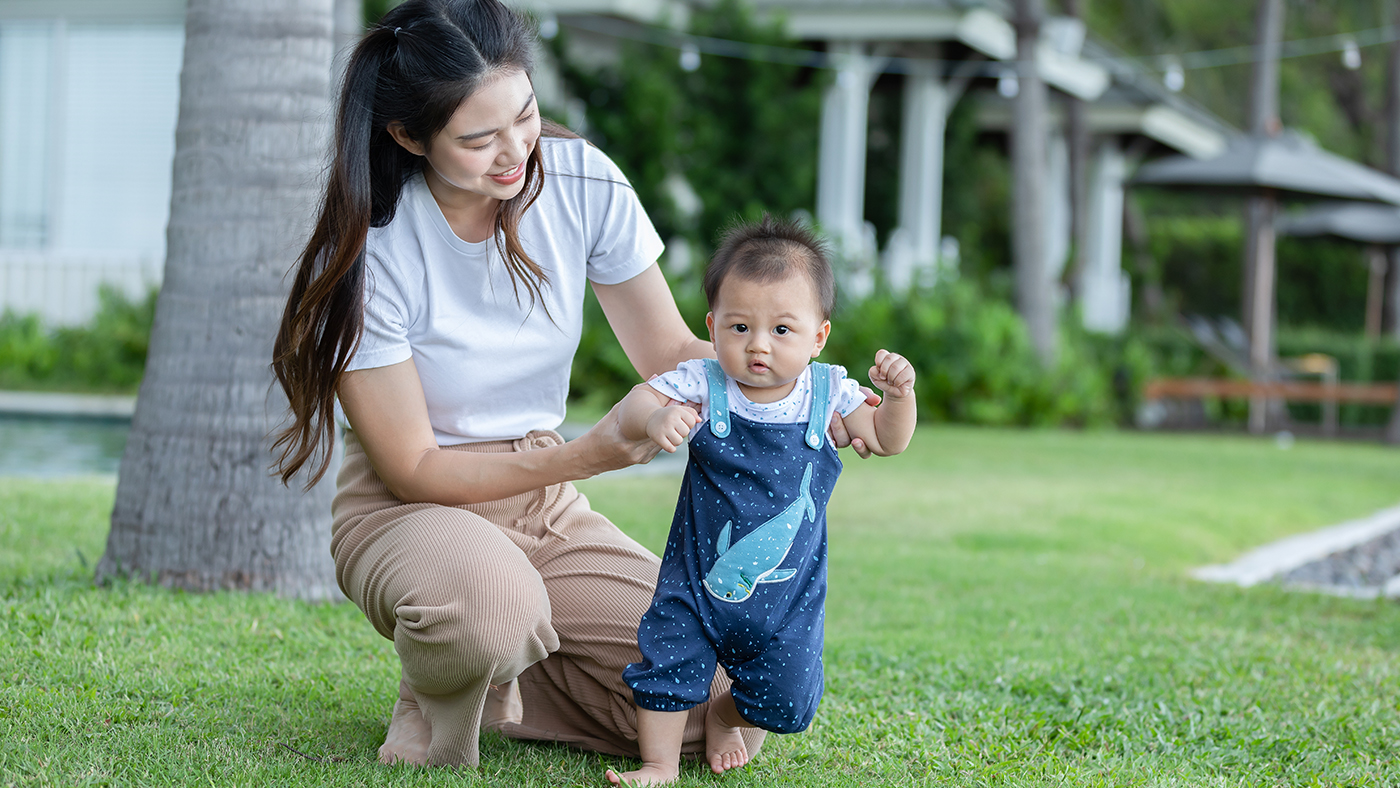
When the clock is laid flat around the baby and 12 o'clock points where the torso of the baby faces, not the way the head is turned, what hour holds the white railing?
The white railing is roughly at 5 o'clock from the baby.

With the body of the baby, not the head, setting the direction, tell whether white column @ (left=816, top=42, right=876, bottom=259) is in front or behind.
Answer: behind

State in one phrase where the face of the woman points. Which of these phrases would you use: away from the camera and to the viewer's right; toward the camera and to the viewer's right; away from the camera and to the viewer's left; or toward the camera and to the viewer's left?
toward the camera and to the viewer's right

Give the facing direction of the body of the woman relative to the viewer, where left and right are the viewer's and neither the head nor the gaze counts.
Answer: facing the viewer and to the right of the viewer

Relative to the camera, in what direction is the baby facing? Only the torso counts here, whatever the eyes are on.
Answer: toward the camera

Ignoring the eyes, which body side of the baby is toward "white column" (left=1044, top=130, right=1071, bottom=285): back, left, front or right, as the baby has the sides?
back

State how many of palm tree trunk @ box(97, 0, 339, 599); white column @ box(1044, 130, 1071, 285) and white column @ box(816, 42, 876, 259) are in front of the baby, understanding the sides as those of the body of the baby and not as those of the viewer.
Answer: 0

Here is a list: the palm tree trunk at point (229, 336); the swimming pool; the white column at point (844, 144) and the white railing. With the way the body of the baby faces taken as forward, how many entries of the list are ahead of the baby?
0

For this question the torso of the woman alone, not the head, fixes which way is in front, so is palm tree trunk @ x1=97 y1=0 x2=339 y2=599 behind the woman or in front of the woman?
behind

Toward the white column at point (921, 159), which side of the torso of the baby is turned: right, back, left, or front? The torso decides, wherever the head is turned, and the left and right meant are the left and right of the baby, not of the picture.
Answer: back

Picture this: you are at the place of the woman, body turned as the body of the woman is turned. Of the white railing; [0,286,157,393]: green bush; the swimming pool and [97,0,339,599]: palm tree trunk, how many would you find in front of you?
0

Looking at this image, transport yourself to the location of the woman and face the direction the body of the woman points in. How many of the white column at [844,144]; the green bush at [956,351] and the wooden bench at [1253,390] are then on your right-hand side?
0

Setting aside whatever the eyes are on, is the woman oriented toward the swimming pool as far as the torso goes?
no

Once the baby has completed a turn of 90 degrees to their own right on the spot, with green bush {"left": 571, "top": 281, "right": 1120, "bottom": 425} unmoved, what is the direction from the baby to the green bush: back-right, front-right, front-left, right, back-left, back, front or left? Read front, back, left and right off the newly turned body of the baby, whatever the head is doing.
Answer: right
